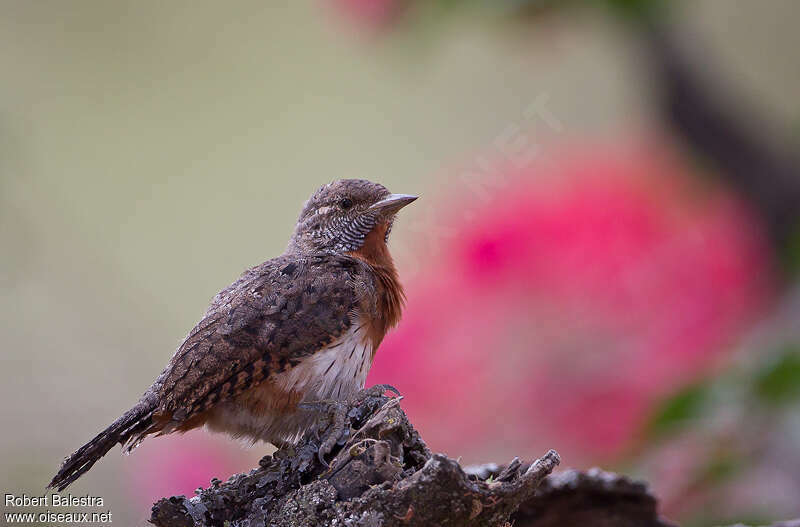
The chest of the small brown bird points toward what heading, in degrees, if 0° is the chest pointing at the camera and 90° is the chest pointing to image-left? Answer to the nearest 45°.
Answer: approximately 270°

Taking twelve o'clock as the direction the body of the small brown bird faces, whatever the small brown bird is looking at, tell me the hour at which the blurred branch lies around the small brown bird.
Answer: The blurred branch is roughly at 11 o'clock from the small brown bird.

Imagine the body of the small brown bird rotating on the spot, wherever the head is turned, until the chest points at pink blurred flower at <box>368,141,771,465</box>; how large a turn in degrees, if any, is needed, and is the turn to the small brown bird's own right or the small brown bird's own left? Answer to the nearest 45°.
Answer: approximately 45° to the small brown bird's own left

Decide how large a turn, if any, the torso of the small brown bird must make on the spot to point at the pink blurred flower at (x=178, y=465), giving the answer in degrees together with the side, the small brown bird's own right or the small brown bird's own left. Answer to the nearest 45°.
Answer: approximately 90° to the small brown bird's own left
